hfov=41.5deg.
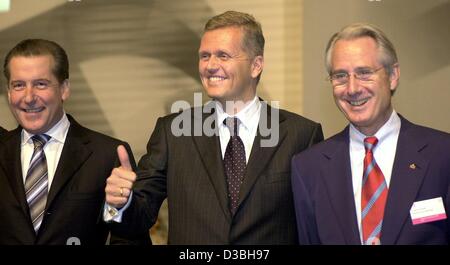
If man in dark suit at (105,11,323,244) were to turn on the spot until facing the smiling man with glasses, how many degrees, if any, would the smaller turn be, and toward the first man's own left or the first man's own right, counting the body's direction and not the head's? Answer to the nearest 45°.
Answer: approximately 90° to the first man's own left

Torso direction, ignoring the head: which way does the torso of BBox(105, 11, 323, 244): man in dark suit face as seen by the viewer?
toward the camera

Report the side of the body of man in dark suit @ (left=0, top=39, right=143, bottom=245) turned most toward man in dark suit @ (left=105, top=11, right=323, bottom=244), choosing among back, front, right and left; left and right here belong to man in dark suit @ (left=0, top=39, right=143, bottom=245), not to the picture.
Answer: left

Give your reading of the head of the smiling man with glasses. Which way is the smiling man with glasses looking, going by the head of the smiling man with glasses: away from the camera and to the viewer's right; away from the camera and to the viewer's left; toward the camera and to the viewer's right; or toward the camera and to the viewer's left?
toward the camera and to the viewer's left
